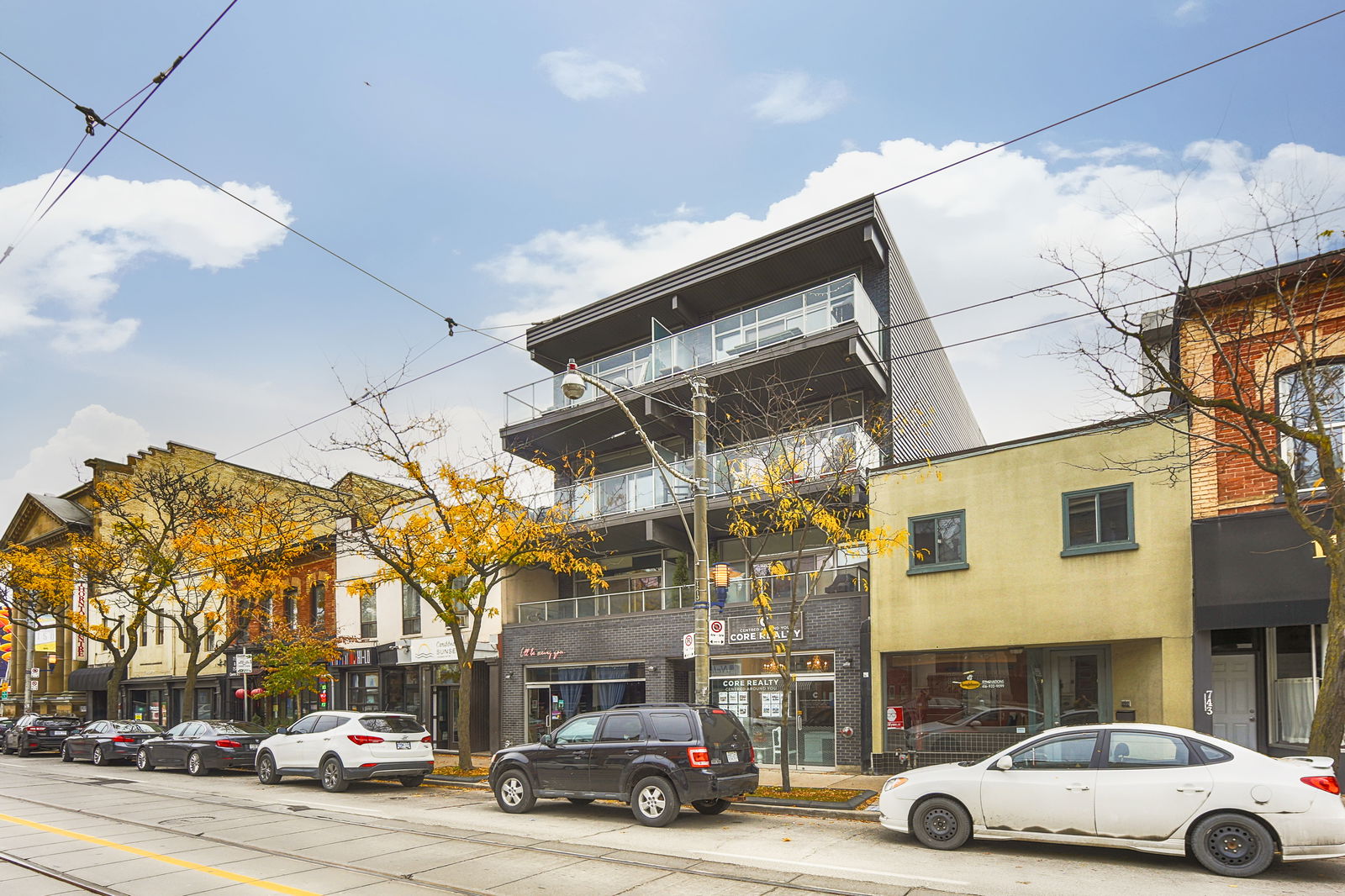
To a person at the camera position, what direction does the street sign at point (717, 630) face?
facing the viewer

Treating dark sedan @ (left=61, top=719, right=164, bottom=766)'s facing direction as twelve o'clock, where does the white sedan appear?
The white sedan is roughly at 7 o'clock from the dark sedan.

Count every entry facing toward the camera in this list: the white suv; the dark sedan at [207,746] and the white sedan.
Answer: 0

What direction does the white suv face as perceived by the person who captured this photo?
facing away from the viewer and to the left of the viewer

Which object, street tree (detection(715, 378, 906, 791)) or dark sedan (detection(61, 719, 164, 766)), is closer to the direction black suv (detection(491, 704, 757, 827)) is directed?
the dark sedan

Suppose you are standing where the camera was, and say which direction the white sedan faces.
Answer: facing to the left of the viewer

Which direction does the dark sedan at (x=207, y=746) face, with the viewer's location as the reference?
facing away from the viewer and to the left of the viewer

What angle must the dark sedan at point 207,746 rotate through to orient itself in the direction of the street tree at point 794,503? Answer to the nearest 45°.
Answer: approximately 180°

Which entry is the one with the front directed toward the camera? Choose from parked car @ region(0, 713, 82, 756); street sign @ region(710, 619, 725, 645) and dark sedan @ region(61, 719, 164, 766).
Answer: the street sign

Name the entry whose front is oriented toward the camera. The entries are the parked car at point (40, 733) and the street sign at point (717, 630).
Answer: the street sign

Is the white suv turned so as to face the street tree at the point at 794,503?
no

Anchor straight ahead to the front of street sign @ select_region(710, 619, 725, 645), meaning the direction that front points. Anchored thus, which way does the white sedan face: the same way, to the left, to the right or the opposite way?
to the right

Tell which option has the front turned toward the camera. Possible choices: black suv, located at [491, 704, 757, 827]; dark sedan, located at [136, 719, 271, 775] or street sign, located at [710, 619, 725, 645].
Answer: the street sign

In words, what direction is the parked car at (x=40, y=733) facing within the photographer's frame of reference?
facing away from the viewer and to the left of the viewer

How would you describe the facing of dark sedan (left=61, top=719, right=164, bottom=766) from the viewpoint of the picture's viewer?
facing away from the viewer and to the left of the viewer

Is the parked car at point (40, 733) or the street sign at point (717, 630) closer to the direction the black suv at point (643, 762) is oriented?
the parked car

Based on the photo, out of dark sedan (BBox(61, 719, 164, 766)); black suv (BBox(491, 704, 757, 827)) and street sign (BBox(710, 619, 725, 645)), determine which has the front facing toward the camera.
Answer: the street sign

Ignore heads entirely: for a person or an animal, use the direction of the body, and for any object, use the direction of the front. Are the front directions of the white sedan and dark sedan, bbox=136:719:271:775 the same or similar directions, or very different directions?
same or similar directions

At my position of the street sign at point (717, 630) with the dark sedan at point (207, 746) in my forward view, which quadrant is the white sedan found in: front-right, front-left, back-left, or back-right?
back-left

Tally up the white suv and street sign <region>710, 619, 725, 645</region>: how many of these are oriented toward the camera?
1
